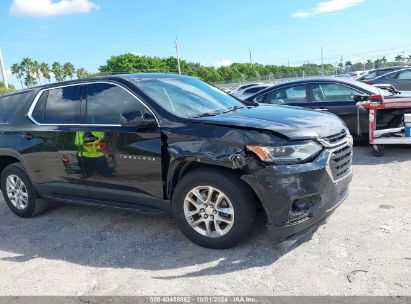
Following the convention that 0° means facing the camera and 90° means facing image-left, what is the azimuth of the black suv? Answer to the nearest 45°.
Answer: approximately 315°
